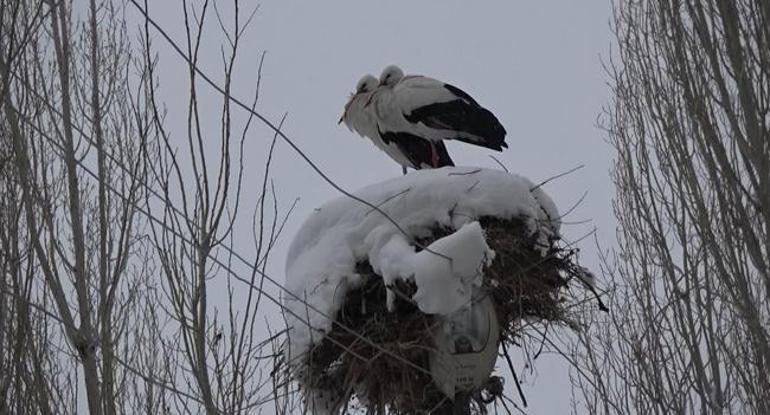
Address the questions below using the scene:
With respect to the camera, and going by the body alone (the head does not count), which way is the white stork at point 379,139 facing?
to the viewer's left

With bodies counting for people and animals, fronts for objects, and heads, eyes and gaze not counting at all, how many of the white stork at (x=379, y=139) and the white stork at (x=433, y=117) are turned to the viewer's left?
2

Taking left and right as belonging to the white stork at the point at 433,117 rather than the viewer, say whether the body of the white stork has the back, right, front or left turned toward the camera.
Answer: left
